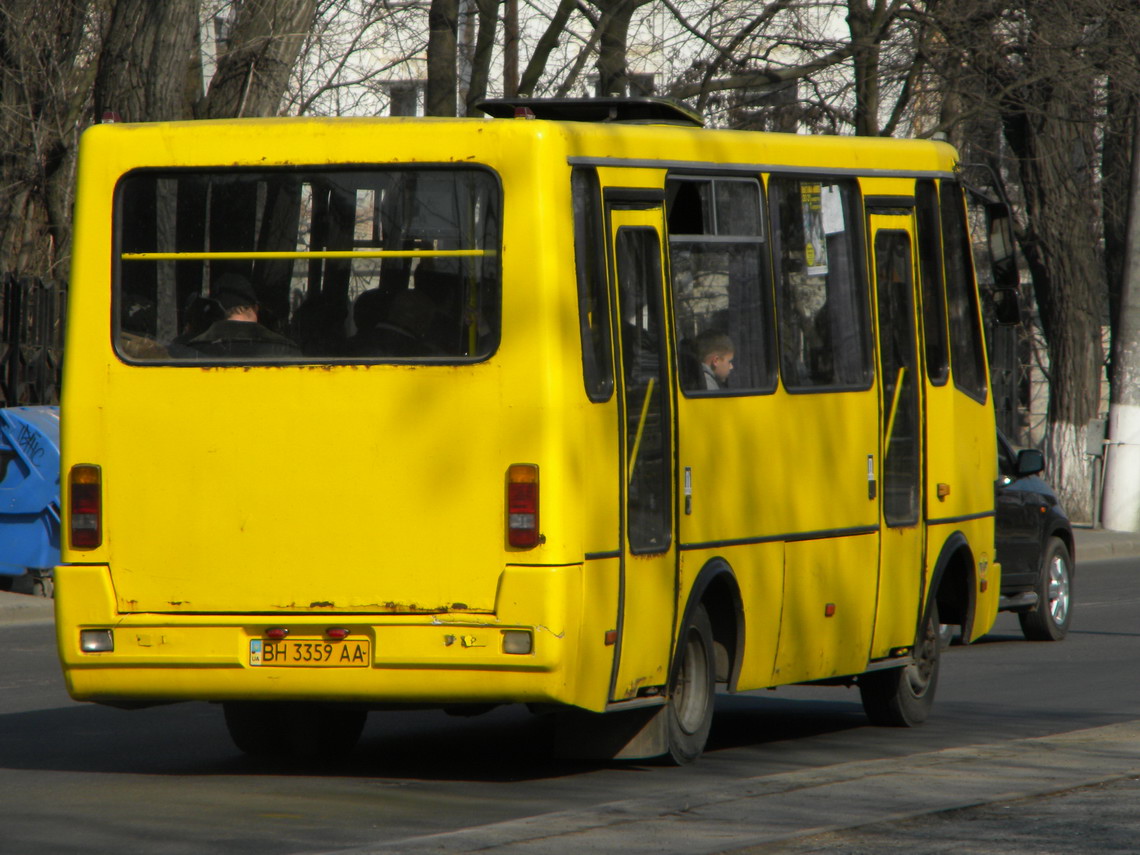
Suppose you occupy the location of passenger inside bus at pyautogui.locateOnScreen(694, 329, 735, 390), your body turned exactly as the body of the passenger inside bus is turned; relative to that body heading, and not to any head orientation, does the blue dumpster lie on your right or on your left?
on your left

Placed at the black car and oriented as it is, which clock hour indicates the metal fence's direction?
The metal fence is roughly at 8 o'clock from the black car.

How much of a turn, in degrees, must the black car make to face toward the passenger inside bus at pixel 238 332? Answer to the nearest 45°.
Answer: approximately 135° to its right

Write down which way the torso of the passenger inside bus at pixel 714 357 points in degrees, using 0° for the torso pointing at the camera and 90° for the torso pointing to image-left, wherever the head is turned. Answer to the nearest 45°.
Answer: approximately 225°

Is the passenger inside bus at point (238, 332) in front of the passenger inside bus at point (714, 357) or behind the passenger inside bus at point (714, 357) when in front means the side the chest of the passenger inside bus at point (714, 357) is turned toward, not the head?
behind

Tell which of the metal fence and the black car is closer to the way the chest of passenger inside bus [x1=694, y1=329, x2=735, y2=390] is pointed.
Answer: the black car

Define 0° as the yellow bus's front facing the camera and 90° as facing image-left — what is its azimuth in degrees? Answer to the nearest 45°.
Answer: approximately 225°

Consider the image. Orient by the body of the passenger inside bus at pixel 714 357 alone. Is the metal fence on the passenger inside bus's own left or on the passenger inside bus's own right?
on the passenger inside bus's own left

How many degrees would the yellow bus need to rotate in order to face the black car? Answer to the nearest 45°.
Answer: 0° — it already faces it
